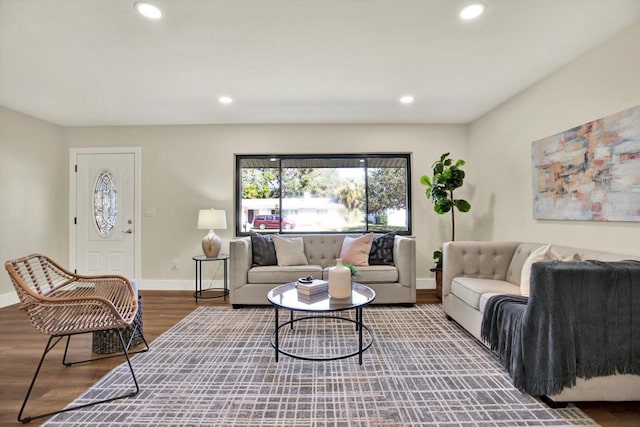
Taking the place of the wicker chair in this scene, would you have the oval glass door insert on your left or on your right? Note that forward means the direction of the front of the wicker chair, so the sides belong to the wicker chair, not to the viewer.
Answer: on your left

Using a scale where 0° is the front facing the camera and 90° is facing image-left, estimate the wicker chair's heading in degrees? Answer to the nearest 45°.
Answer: approximately 270°

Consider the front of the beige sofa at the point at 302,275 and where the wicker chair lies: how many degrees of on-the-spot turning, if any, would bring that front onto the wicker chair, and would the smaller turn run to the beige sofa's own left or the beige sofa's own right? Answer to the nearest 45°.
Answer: approximately 45° to the beige sofa's own right

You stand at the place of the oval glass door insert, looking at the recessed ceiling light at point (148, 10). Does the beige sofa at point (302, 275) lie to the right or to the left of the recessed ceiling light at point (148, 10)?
left

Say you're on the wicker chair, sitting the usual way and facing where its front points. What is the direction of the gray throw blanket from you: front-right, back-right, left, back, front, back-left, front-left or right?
front-right

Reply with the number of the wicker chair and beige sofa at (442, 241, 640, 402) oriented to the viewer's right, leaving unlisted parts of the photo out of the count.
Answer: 1

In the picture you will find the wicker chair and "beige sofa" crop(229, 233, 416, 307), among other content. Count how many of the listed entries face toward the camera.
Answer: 1

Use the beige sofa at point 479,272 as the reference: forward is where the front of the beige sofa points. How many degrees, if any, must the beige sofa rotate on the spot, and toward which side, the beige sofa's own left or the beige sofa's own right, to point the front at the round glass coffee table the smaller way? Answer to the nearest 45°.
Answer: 0° — it already faces it

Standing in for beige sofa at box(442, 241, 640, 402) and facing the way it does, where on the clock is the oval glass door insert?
The oval glass door insert is roughly at 1 o'clock from the beige sofa.

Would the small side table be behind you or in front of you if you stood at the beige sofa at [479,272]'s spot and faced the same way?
in front

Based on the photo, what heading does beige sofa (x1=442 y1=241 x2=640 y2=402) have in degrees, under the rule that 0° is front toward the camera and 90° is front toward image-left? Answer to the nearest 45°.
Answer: approximately 45°

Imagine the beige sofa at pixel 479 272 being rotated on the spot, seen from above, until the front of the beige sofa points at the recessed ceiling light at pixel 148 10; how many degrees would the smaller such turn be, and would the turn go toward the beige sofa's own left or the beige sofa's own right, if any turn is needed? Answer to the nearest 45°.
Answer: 0° — it already faces it

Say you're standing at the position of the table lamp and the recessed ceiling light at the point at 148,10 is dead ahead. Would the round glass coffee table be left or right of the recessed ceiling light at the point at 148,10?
left

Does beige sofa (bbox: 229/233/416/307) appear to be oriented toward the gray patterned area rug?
yes
